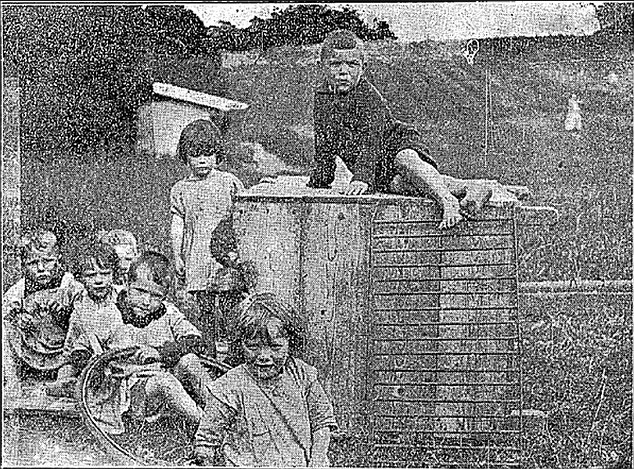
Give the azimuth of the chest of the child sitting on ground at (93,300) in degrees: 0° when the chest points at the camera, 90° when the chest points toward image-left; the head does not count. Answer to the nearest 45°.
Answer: approximately 0°

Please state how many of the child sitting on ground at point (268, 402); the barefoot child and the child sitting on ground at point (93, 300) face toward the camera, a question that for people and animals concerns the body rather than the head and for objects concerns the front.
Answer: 3

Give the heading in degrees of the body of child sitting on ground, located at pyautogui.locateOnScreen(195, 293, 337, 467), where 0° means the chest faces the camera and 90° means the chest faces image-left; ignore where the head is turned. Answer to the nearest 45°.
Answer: approximately 0°
